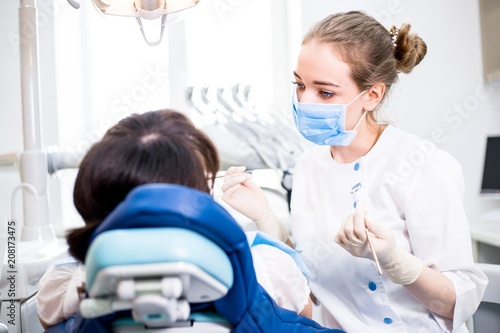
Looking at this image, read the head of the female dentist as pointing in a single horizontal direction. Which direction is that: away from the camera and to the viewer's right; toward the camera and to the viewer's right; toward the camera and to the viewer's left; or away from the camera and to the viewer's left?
toward the camera and to the viewer's left

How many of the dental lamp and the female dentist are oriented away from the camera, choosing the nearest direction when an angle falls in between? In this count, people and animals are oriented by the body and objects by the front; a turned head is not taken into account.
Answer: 0

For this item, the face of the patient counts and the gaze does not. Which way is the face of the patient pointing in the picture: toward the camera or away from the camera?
away from the camera

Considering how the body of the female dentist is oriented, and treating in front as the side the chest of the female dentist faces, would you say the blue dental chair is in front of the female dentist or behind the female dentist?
in front

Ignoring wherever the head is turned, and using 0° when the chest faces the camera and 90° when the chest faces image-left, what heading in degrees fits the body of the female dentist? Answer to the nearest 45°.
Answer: approximately 45°

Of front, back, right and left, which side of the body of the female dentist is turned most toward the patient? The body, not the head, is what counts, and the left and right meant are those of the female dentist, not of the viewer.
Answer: front

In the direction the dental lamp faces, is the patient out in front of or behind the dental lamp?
in front

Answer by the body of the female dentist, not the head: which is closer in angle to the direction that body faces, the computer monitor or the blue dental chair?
the blue dental chair
